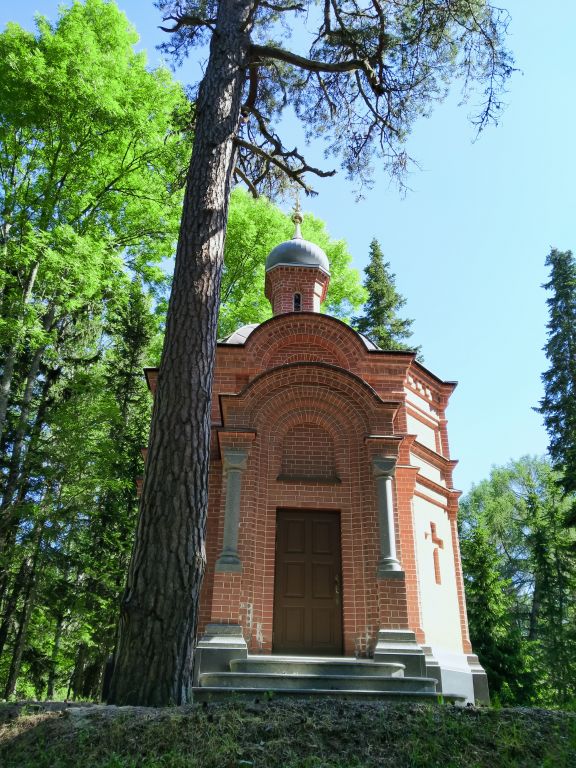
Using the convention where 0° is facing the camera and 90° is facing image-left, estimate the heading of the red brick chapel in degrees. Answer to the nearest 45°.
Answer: approximately 0°

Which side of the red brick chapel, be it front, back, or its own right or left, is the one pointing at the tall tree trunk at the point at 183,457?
front

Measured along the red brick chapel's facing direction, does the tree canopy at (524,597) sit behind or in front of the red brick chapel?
behind

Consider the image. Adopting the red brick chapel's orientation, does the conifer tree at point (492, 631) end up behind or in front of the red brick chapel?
behind

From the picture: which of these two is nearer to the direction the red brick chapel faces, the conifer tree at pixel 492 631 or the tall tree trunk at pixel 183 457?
the tall tree trunk

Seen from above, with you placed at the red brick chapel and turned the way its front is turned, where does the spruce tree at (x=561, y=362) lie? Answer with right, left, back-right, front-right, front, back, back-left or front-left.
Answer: back-left

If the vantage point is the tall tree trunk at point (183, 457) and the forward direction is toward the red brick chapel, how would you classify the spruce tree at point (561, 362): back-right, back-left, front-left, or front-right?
front-right
